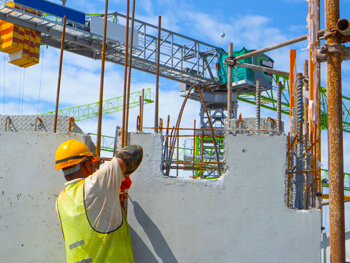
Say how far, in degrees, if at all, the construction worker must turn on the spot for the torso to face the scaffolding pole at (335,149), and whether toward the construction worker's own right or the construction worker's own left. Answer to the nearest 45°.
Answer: approximately 45° to the construction worker's own right

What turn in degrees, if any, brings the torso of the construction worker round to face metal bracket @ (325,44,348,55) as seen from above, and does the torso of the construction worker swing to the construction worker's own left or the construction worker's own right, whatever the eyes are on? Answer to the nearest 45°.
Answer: approximately 45° to the construction worker's own right

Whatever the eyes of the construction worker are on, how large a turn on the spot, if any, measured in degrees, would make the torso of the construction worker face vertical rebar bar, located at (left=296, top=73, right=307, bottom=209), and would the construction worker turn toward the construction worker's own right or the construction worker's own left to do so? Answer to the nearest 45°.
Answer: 0° — they already face it

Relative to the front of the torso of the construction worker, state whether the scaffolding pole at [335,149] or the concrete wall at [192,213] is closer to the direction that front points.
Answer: the concrete wall

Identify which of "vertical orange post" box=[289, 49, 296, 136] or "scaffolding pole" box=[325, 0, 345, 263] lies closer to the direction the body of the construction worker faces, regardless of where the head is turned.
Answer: the vertical orange post

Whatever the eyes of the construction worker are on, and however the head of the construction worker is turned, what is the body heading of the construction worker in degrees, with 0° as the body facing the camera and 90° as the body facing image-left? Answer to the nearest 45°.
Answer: approximately 225°
